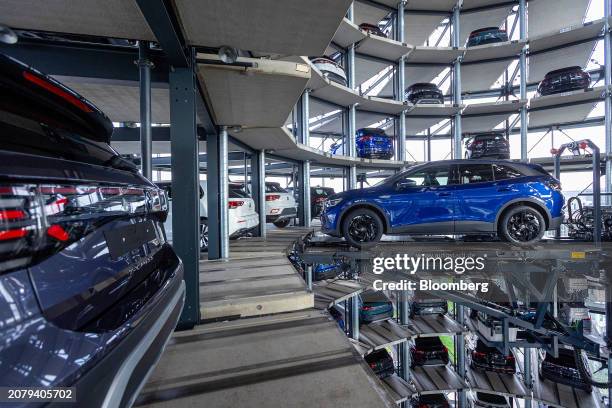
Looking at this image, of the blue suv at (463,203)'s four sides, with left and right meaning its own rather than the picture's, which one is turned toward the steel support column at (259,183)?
front

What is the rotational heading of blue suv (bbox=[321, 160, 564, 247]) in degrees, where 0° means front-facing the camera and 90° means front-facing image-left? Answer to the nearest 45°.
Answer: approximately 90°

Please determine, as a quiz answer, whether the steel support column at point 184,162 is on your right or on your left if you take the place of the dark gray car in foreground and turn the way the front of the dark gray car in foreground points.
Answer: on your right

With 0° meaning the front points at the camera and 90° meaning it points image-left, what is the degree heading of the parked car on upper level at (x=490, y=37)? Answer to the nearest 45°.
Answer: approximately 180°

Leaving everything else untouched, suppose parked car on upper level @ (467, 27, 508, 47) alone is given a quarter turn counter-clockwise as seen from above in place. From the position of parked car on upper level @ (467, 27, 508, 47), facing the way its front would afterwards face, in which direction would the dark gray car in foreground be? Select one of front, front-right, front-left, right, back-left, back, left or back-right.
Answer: left

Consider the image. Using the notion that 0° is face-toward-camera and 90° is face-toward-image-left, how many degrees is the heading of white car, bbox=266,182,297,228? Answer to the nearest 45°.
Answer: approximately 135°

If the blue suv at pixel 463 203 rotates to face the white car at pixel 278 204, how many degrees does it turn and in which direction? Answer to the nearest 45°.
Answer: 0° — it already faces it

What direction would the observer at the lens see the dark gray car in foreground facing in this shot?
facing away from the viewer and to the left of the viewer
